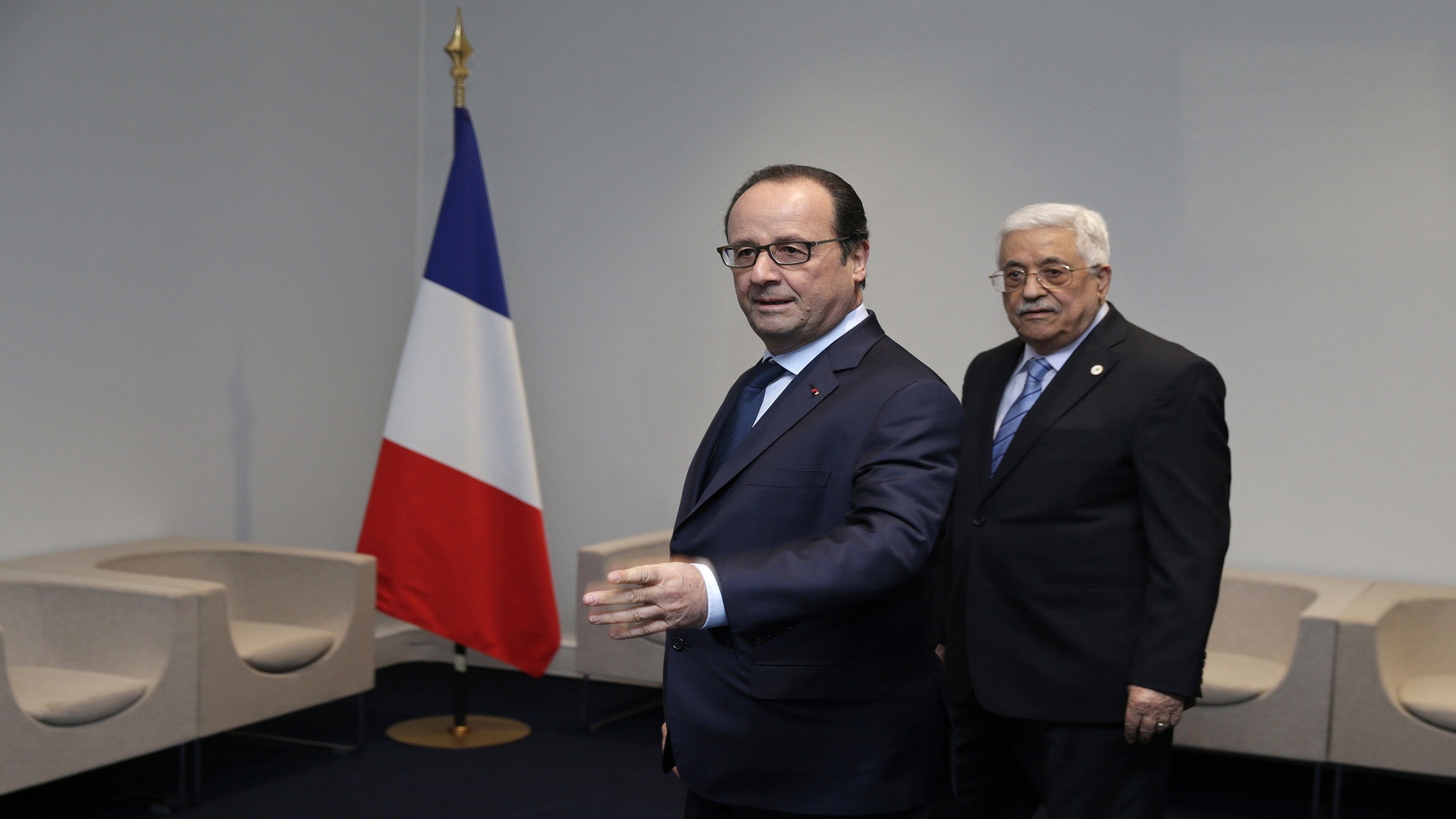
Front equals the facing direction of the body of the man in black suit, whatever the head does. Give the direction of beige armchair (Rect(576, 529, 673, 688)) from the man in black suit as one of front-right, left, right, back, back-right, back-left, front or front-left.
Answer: right

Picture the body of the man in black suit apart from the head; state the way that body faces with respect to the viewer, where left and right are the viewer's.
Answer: facing the viewer and to the left of the viewer

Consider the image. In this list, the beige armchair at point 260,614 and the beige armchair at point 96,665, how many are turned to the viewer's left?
0

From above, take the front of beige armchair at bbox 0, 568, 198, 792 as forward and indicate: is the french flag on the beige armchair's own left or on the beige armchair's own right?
on the beige armchair's own left

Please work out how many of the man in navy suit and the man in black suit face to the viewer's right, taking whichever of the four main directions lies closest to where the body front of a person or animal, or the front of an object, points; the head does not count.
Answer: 0

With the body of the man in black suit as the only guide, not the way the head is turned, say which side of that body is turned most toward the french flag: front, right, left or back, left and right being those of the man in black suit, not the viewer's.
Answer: right

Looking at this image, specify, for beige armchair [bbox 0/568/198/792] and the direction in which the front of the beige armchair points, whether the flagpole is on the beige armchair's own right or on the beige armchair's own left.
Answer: on the beige armchair's own left

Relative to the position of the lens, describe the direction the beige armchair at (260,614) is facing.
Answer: facing the viewer and to the right of the viewer

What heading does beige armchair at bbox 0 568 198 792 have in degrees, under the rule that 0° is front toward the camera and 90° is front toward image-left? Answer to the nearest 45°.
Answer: approximately 315°

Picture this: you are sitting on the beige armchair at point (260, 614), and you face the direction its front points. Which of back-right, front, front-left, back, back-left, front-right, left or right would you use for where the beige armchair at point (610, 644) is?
front-left

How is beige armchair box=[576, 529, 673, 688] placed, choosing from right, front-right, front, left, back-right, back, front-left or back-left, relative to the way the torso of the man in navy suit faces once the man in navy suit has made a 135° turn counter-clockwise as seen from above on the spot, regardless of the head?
left
